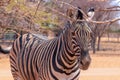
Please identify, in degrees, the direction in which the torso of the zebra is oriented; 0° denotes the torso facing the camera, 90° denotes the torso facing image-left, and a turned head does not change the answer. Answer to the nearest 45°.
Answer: approximately 315°
